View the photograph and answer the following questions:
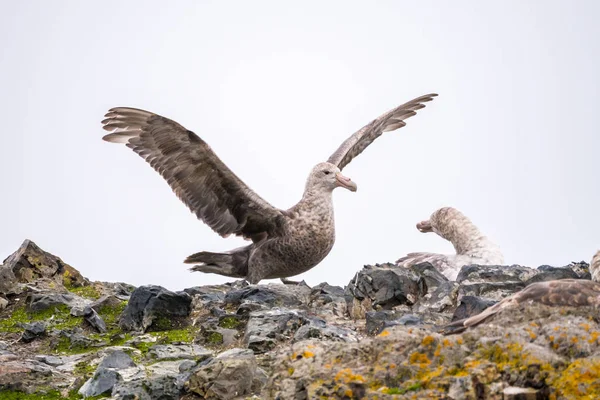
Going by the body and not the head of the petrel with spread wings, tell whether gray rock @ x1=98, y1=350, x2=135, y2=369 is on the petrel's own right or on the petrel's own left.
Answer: on the petrel's own right

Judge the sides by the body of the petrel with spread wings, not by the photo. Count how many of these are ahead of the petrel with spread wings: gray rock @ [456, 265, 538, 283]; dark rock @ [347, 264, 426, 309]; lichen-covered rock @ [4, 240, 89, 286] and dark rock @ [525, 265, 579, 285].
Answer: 3

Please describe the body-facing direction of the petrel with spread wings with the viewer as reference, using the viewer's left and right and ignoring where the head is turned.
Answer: facing the viewer and to the right of the viewer

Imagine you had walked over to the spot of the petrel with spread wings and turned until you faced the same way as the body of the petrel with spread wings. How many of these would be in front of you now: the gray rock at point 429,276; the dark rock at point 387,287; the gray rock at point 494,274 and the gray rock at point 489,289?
4

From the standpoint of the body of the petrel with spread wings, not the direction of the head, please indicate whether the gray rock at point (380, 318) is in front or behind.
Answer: in front

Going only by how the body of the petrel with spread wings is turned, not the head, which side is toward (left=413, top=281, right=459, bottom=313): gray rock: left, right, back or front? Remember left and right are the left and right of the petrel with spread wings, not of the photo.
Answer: front

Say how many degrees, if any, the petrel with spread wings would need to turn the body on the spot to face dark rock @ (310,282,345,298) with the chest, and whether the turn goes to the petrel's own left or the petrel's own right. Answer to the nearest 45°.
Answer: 0° — it already faces it

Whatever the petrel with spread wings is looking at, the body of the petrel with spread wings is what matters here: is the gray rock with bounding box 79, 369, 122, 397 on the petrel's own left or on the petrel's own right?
on the petrel's own right

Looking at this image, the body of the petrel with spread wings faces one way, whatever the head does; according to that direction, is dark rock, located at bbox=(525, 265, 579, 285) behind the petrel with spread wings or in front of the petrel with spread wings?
in front

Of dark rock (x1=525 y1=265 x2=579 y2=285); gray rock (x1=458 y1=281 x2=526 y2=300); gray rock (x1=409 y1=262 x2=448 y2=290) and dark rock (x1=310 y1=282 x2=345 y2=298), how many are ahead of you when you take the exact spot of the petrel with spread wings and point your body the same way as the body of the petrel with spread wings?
4

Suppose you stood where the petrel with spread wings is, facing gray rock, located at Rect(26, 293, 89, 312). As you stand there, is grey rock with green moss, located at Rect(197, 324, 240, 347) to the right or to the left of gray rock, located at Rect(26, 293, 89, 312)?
left

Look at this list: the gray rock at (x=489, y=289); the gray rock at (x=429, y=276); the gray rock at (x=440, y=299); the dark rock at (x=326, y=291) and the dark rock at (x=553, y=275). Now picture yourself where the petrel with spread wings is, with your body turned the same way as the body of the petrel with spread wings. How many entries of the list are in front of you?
5

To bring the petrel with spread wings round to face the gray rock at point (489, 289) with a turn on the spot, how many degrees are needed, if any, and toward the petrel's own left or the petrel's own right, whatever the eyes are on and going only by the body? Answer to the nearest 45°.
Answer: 0° — it already faces it

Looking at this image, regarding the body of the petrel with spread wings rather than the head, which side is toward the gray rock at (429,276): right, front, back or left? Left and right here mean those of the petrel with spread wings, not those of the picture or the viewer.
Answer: front
